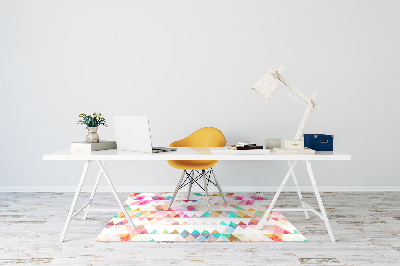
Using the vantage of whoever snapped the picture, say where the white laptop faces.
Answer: facing away from the viewer and to the right of the viewer
